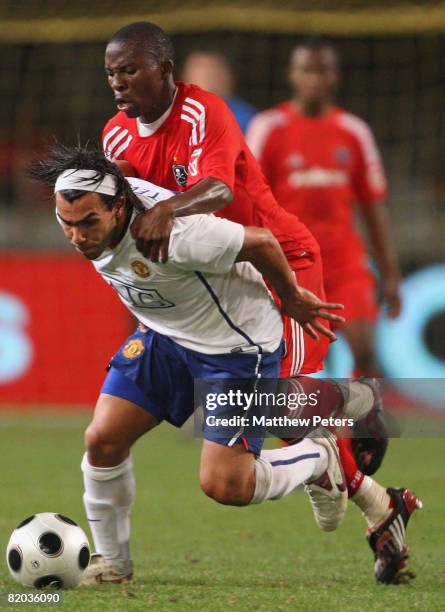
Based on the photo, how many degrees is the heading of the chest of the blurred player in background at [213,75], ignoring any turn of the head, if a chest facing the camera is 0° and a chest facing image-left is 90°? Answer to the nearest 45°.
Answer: approximately 45°

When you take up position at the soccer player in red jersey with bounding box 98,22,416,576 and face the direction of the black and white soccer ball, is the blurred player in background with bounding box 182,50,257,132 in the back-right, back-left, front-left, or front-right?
back-right

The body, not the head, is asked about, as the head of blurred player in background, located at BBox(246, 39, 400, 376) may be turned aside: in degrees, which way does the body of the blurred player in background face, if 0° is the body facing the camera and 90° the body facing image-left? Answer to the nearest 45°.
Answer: approximately 0°

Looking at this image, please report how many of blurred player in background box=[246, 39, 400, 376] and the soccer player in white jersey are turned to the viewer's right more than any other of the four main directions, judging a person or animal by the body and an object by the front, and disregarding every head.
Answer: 0

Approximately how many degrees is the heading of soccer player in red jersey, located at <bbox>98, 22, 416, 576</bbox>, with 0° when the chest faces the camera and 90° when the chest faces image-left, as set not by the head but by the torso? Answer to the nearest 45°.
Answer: approximately 45°

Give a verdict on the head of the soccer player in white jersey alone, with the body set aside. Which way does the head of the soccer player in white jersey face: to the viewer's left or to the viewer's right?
to the viewer's left

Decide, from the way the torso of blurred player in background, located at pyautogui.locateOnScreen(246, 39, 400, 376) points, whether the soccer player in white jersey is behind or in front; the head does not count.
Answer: in front

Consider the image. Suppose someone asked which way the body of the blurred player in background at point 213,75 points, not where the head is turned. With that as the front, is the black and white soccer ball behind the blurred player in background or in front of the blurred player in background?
in front

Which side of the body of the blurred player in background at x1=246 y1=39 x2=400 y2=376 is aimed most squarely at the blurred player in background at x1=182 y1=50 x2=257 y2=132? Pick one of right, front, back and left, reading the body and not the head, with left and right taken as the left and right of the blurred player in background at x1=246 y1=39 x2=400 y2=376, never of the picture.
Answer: right

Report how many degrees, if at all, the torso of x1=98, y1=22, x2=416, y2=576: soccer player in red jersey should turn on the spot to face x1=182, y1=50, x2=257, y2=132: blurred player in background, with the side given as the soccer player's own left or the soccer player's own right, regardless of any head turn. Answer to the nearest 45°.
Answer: approximately 135° to the soccer player's own right

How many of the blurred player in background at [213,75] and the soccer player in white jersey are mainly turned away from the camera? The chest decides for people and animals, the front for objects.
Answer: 0

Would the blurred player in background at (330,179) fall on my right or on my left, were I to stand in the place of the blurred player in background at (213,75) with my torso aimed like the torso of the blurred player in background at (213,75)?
on my left

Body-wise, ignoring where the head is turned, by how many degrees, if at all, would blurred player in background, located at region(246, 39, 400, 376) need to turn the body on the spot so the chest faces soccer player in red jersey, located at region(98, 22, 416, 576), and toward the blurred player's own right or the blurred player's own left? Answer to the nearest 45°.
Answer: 0° — they already face them

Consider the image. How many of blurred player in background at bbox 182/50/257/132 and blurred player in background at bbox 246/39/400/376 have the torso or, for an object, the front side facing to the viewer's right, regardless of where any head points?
0
